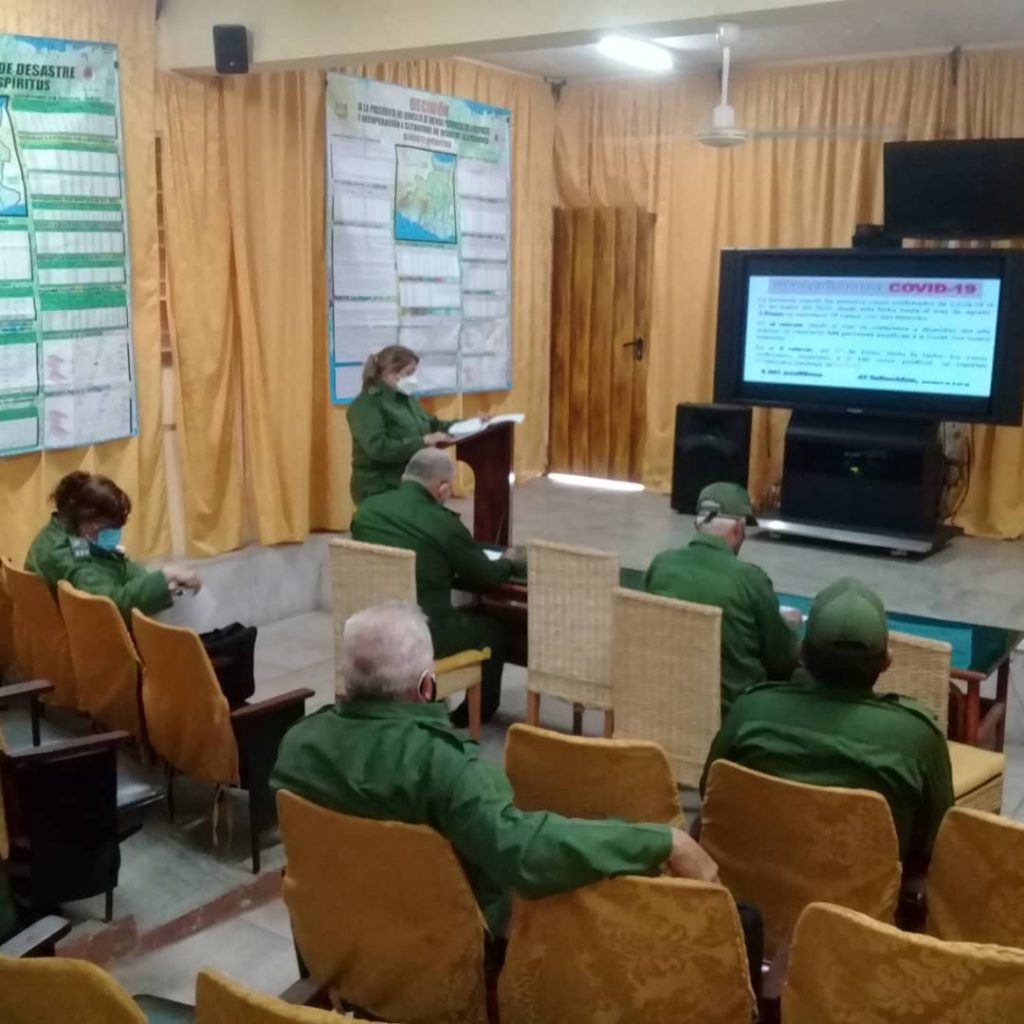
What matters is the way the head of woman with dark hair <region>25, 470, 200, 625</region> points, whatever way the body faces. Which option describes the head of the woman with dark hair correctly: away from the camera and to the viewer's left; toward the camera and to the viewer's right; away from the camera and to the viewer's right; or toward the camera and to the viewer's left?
toward the camera and to the viewer's right

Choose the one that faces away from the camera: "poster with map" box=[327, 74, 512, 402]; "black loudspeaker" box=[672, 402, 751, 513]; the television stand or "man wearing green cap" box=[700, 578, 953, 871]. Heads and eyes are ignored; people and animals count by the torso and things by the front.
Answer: the man wearing green cap

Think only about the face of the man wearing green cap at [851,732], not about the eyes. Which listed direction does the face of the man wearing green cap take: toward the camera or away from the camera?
away from the camera

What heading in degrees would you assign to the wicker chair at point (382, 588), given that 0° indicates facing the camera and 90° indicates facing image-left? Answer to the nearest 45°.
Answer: approximately 225°

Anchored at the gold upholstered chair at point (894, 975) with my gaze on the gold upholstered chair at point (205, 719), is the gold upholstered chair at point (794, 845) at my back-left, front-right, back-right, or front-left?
front-right

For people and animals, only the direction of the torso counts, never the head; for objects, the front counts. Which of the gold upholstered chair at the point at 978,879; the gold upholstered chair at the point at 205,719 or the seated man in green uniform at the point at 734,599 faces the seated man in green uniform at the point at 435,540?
the gold upholstered chair at the point at 205,719

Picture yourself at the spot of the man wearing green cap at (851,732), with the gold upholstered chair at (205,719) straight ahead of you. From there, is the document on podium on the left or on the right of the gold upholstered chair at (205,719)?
right

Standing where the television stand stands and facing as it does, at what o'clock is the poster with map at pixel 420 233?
The poster with map is roughly at 3 o'clock from the television stand.

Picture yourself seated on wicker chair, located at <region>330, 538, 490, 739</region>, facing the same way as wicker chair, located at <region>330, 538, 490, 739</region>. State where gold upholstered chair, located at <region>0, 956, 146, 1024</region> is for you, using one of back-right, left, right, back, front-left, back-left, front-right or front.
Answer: back-right

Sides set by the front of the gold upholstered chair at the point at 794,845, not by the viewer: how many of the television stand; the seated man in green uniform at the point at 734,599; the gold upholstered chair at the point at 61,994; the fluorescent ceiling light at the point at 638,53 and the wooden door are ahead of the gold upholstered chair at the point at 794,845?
4

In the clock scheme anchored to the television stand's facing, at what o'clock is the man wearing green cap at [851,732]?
The man wearing green cap is roughly at 12 o'clock from the television stand.

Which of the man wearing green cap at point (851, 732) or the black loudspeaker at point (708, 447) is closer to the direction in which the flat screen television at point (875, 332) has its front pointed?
the man wearing green cap

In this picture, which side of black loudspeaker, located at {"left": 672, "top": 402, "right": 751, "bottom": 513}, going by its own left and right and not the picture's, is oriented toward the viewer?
front

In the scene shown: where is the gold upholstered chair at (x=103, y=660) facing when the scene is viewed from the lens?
facing away from the viewer and to the right of the viewer

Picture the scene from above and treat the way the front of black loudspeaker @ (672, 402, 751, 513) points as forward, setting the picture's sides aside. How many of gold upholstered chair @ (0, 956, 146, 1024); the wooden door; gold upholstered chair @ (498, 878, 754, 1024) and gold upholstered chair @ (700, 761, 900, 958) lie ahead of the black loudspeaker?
3

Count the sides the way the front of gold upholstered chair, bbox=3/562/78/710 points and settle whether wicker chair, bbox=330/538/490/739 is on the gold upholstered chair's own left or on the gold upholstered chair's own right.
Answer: on the gold upholstered chair's own right
